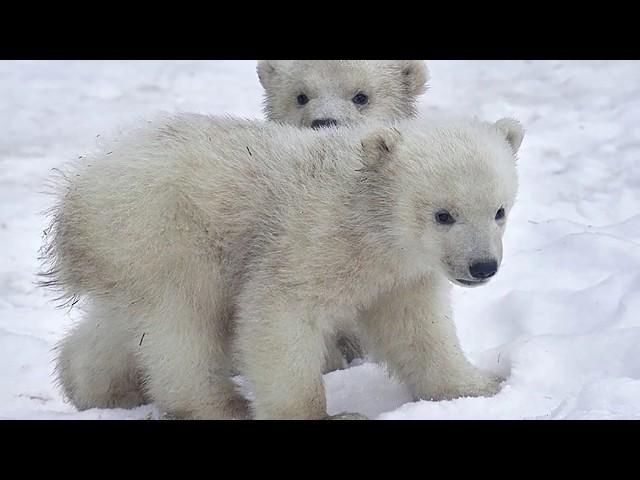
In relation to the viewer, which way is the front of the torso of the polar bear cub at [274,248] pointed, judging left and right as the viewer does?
facing to the right of the viewer
